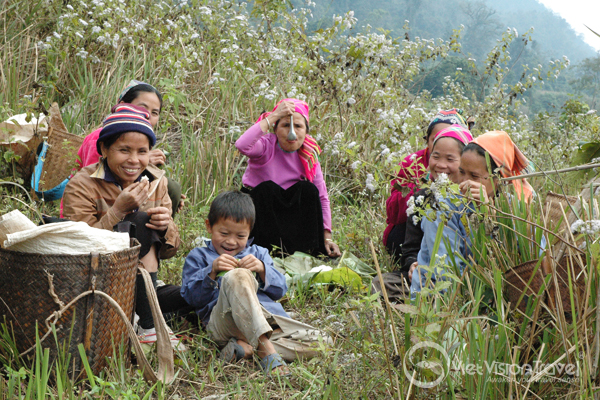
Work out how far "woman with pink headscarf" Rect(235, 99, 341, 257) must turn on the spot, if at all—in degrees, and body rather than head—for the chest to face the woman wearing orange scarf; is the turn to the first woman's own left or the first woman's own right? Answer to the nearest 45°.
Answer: approximately 45° to the first woman's own left

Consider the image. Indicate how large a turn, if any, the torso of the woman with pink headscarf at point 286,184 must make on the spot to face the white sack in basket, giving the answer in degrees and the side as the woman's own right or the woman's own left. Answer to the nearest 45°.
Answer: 0° — they already face it

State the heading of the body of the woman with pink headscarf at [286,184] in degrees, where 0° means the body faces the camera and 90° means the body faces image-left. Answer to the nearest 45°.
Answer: approximately 0°

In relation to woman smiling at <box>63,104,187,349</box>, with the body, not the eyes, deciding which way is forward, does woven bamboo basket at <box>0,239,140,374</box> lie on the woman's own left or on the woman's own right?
on the woman's own right

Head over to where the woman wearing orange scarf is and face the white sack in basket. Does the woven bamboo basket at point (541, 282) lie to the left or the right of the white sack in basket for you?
left

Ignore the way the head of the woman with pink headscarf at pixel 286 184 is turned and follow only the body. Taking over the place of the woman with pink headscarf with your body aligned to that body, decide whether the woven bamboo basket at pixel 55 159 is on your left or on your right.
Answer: on your right
